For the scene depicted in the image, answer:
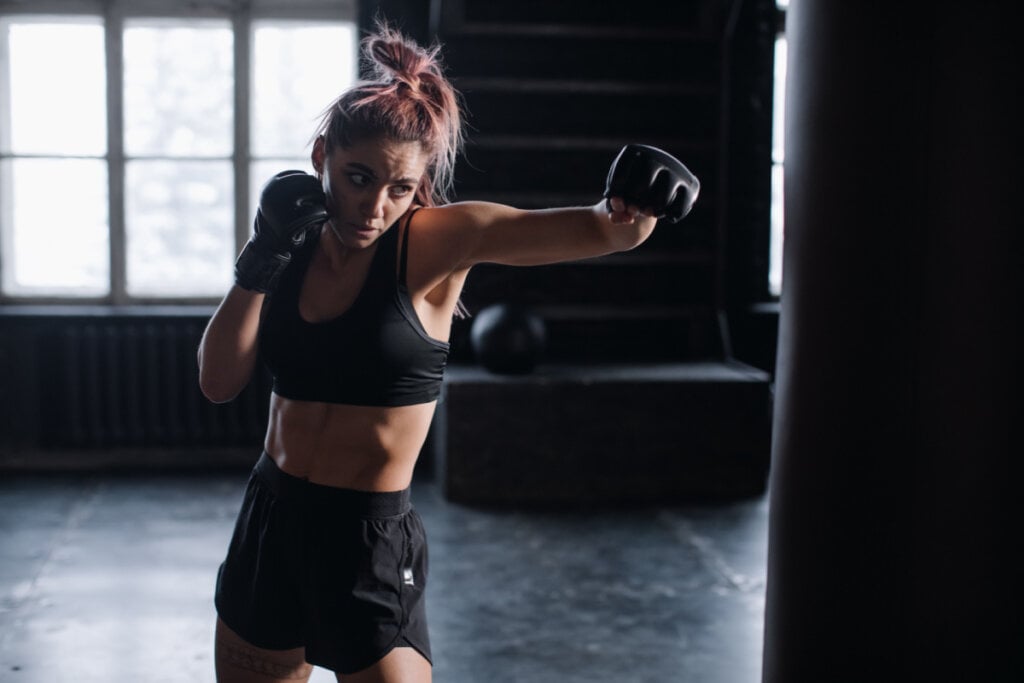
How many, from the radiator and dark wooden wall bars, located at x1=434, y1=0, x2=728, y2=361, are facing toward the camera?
2

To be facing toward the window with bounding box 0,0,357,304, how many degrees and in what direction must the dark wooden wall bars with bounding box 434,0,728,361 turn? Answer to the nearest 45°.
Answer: approximately 90° to its right

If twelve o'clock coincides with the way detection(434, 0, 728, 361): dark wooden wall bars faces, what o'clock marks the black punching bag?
The black punching bag is roughly at 12 o'clock from the dark wooden wall bars.

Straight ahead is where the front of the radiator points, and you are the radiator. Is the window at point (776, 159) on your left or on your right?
on your left

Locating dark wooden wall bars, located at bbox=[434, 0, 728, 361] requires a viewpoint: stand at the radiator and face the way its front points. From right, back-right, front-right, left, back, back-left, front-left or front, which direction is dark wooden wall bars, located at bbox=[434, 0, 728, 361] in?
left

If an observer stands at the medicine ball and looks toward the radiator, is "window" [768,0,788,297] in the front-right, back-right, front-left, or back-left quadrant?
back-right

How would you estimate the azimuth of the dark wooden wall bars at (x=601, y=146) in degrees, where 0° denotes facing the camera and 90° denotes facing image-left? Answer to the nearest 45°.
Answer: approximately 0°

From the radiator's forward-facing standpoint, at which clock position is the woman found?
The woman is roughly at 12 o'clock from the radiator.
